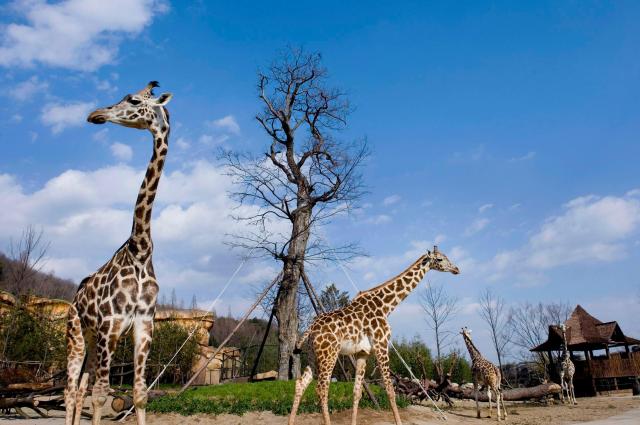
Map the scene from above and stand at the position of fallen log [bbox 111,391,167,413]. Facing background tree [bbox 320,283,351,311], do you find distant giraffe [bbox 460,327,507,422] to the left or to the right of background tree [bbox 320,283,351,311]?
right

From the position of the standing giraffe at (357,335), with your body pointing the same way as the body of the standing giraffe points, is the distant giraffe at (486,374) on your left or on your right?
on your left

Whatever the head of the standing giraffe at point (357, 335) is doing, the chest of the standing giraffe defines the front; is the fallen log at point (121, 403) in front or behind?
behind

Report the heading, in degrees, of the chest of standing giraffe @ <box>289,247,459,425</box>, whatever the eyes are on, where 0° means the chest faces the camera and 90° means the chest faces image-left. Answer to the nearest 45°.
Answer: approximately 270°

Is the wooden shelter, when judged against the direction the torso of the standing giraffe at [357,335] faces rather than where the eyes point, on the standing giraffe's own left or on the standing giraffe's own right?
on the standing giraffe's own left

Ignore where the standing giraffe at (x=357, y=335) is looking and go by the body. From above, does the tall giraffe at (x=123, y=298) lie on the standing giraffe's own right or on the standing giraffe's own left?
on the standing giraffe's own right

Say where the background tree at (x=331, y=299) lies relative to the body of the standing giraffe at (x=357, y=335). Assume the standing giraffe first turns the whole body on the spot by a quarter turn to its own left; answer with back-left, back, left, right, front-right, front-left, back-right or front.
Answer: front

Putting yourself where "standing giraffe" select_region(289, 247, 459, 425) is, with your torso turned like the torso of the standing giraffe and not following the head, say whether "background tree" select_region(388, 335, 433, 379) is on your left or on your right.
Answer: on your left

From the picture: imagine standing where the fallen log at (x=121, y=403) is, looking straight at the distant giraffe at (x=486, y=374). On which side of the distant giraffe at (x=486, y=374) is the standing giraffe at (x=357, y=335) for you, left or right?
right

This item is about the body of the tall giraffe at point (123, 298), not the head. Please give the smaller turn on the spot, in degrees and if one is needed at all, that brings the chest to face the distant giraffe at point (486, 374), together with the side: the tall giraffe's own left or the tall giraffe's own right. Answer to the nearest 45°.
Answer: approximately 90° to the tall giraffe's own left
